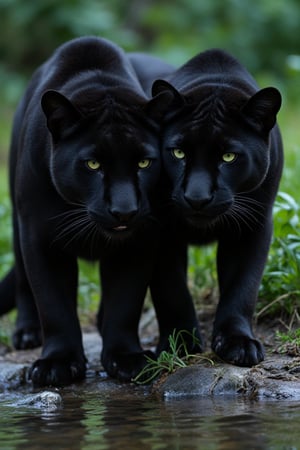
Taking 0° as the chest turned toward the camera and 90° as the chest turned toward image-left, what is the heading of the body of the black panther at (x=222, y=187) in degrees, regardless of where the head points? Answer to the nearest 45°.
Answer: approximately 0°
